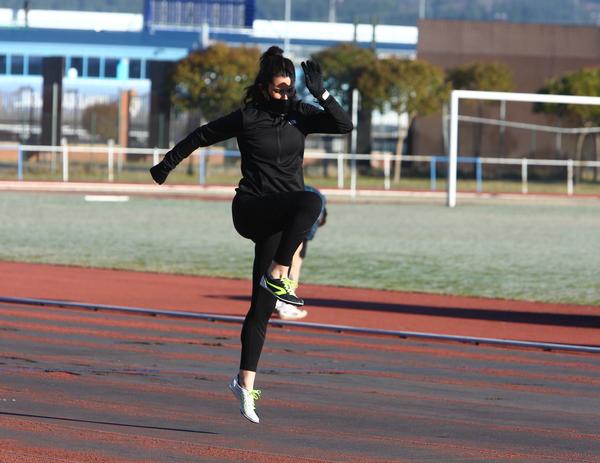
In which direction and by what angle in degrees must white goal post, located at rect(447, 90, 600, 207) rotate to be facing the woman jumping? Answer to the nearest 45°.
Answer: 0° — it already faces them

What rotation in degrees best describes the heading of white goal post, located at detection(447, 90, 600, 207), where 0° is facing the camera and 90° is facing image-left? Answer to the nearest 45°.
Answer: approximately 0°

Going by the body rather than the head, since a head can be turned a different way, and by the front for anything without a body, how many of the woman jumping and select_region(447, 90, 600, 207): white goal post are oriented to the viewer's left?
0

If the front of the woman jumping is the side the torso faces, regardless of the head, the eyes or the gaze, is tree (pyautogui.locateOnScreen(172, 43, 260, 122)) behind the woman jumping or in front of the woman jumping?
behind

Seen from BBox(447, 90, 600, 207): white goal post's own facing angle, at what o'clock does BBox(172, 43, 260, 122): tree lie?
The tree is roughly at 5 o'clock from the white goal post.

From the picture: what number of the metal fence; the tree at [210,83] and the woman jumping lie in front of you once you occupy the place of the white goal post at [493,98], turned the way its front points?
1

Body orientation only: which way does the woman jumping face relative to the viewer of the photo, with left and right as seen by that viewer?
facing the viewer and to the right of the viewer

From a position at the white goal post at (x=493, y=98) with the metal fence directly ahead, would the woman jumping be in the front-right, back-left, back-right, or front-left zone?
back-left

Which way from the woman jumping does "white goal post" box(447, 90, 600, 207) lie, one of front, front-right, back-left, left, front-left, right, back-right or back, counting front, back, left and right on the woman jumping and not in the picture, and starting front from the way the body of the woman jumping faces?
back-left
